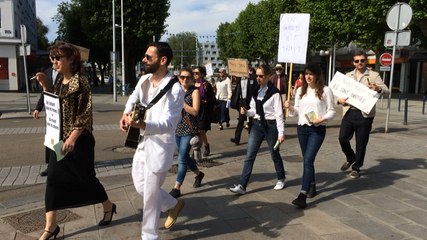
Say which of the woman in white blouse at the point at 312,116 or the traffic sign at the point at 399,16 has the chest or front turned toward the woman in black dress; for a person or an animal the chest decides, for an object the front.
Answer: the woman in white blouse

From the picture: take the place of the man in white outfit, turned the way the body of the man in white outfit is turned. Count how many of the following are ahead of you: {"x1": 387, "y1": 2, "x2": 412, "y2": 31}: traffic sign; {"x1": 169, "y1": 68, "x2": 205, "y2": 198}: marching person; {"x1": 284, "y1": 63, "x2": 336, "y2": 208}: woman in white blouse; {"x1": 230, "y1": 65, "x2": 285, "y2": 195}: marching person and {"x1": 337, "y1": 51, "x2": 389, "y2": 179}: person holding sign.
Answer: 0

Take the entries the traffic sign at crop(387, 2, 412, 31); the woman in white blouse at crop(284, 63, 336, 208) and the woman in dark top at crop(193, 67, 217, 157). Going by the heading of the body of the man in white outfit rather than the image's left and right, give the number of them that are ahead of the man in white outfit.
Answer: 0

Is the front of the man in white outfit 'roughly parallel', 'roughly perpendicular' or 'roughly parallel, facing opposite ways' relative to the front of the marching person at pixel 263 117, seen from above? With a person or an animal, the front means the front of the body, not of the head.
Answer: roughly parallel

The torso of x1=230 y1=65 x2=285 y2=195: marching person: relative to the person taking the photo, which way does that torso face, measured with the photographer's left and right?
facing the viewer and to the left of the viewer

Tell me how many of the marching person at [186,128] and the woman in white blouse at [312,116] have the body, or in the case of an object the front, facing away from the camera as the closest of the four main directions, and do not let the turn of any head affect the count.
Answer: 0

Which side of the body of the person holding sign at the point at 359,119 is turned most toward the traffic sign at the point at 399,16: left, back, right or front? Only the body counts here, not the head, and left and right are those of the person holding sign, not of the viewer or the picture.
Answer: back

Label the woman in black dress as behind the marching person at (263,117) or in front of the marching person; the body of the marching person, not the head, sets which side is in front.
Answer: in front

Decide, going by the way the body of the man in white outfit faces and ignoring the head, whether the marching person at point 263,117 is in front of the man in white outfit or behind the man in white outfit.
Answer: behind

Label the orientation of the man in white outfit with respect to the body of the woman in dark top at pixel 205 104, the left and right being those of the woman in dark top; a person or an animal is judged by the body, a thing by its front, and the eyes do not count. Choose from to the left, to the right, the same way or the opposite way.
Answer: the same way

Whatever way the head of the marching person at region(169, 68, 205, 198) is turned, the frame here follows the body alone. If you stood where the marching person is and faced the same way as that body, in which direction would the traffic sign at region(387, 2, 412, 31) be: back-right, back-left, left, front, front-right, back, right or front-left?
back

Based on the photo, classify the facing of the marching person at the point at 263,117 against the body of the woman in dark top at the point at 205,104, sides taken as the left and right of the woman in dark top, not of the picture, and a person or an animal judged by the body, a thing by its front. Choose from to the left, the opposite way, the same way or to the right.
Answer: the same way
